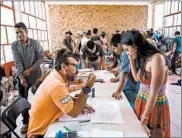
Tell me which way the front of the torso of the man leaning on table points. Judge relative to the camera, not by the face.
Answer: to the viewer's right

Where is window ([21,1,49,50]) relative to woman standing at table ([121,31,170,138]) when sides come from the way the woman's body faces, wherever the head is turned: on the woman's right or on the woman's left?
on the woman's right

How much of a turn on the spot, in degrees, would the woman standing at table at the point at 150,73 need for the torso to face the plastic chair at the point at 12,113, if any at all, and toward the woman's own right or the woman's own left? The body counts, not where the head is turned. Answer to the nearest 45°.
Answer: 0° — they already face it

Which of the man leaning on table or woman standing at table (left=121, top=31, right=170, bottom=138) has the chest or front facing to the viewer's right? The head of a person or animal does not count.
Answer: the man leaning on table

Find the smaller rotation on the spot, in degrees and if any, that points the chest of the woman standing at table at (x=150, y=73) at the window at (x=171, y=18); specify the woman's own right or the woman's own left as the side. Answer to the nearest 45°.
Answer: approximately 90° to the woman's own right

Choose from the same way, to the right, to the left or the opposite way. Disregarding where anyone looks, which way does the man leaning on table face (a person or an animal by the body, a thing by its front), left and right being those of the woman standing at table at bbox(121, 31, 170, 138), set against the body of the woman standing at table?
the opposite way

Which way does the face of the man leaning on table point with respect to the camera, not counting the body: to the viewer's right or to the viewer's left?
to the viewer's right

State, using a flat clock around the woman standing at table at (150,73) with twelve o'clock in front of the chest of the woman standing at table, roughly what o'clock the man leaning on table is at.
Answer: The man leaning on table is roughly at 11 o'clock from the woman standing at table.

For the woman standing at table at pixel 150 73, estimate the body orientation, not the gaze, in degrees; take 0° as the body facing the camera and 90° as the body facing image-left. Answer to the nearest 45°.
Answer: approximately 90°
